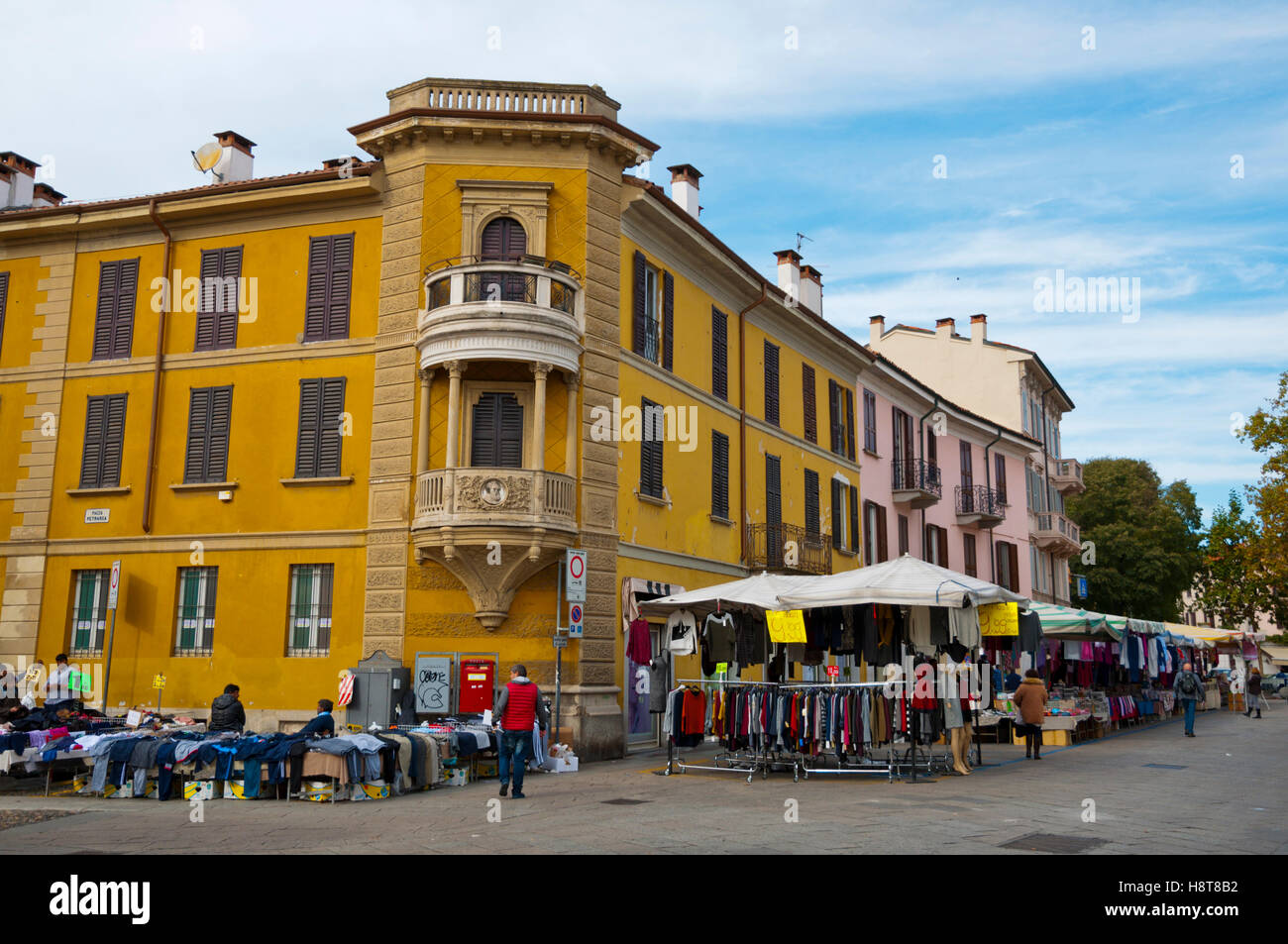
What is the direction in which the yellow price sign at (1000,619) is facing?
toward the camera

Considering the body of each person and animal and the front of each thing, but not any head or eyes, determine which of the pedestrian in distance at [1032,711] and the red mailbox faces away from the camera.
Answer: the pedestrian in distance

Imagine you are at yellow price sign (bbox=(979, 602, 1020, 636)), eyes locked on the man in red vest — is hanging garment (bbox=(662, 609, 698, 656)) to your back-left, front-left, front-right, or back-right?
front-right

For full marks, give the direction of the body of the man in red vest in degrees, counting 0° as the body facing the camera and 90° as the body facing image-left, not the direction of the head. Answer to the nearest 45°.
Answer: approximately 180°

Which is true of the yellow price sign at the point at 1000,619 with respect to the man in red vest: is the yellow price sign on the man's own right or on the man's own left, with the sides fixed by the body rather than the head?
on the man's own right

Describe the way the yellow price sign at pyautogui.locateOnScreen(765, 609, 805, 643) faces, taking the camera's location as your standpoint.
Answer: facing the viewer

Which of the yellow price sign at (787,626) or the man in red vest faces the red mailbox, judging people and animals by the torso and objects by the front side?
the man in red vest

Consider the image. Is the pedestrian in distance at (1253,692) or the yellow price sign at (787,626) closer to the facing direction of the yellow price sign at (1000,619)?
the yellow price sign

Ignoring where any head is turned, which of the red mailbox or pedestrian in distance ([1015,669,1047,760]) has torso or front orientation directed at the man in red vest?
the red mailbox

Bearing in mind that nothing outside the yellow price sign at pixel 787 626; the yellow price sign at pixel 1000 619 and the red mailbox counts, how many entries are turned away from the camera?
0
